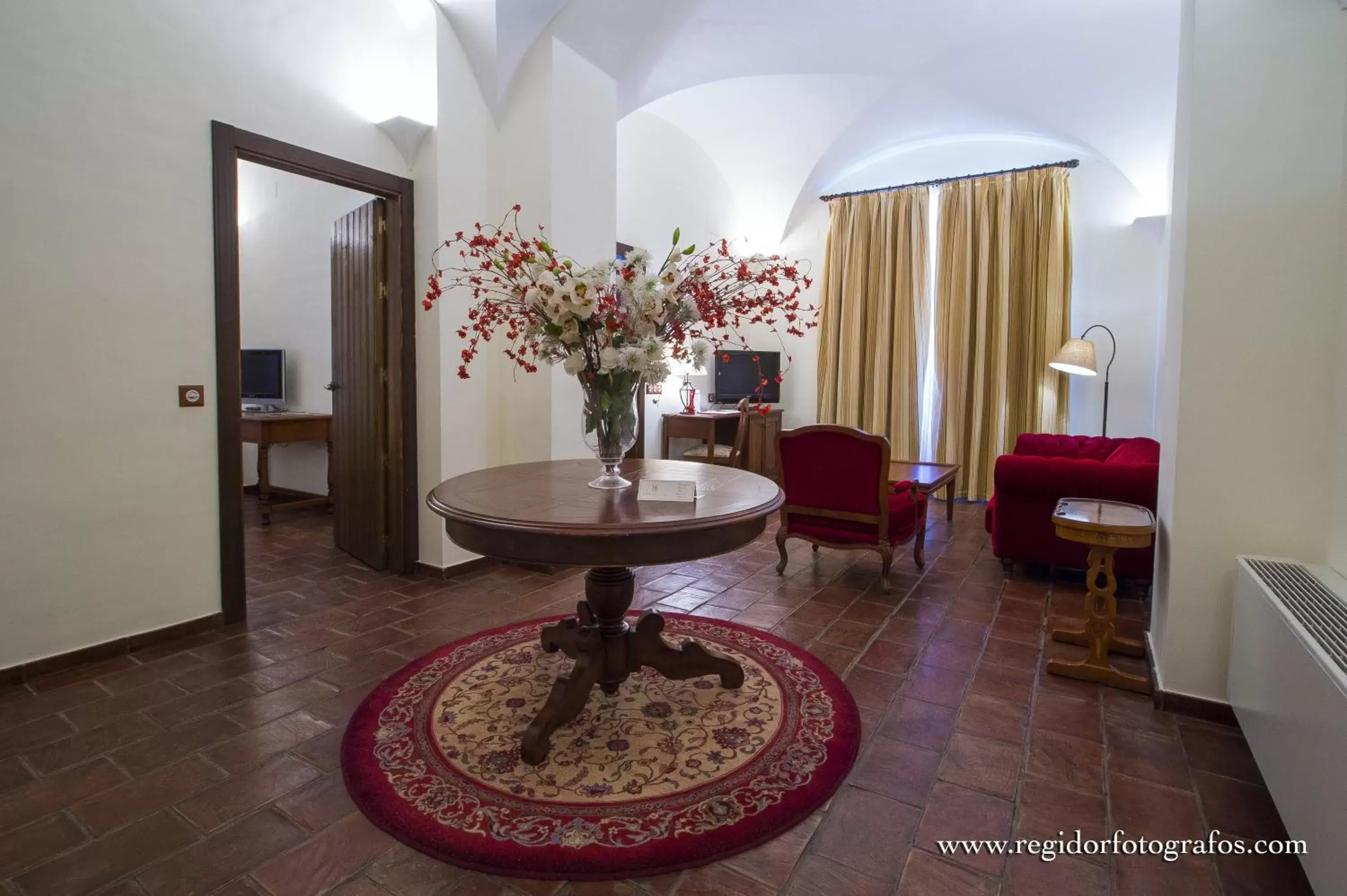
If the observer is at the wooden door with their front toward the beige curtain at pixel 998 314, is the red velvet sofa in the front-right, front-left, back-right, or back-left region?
front-right

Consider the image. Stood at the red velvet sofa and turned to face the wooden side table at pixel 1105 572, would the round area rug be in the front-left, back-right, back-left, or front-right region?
front-right

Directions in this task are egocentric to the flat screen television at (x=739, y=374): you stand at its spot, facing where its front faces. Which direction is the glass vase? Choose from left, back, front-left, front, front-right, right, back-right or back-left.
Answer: front

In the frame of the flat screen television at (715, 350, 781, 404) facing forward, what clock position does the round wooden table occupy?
The round wooden table is roughly at 12 o'clock from the flat screen television.

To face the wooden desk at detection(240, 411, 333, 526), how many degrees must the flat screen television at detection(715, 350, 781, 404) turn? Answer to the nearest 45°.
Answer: approximately 45° to its right

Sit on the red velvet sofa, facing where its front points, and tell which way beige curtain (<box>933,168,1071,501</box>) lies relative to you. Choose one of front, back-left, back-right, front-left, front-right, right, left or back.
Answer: right

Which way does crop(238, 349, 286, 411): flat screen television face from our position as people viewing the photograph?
facing the viewer
